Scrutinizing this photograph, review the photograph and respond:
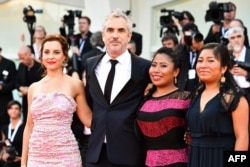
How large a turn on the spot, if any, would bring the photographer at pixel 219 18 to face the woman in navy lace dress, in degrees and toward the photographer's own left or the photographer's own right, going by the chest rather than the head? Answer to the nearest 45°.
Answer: approximately 45° to the photographer's own left

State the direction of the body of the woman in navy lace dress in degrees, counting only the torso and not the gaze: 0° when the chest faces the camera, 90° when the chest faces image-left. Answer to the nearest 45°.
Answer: approximately 45°

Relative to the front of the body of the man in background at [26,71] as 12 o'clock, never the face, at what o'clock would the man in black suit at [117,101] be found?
The man in black suit is roughly at 10 o'clock from the man in background.

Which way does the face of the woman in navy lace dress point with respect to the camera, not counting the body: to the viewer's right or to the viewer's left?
to the viewer's left
